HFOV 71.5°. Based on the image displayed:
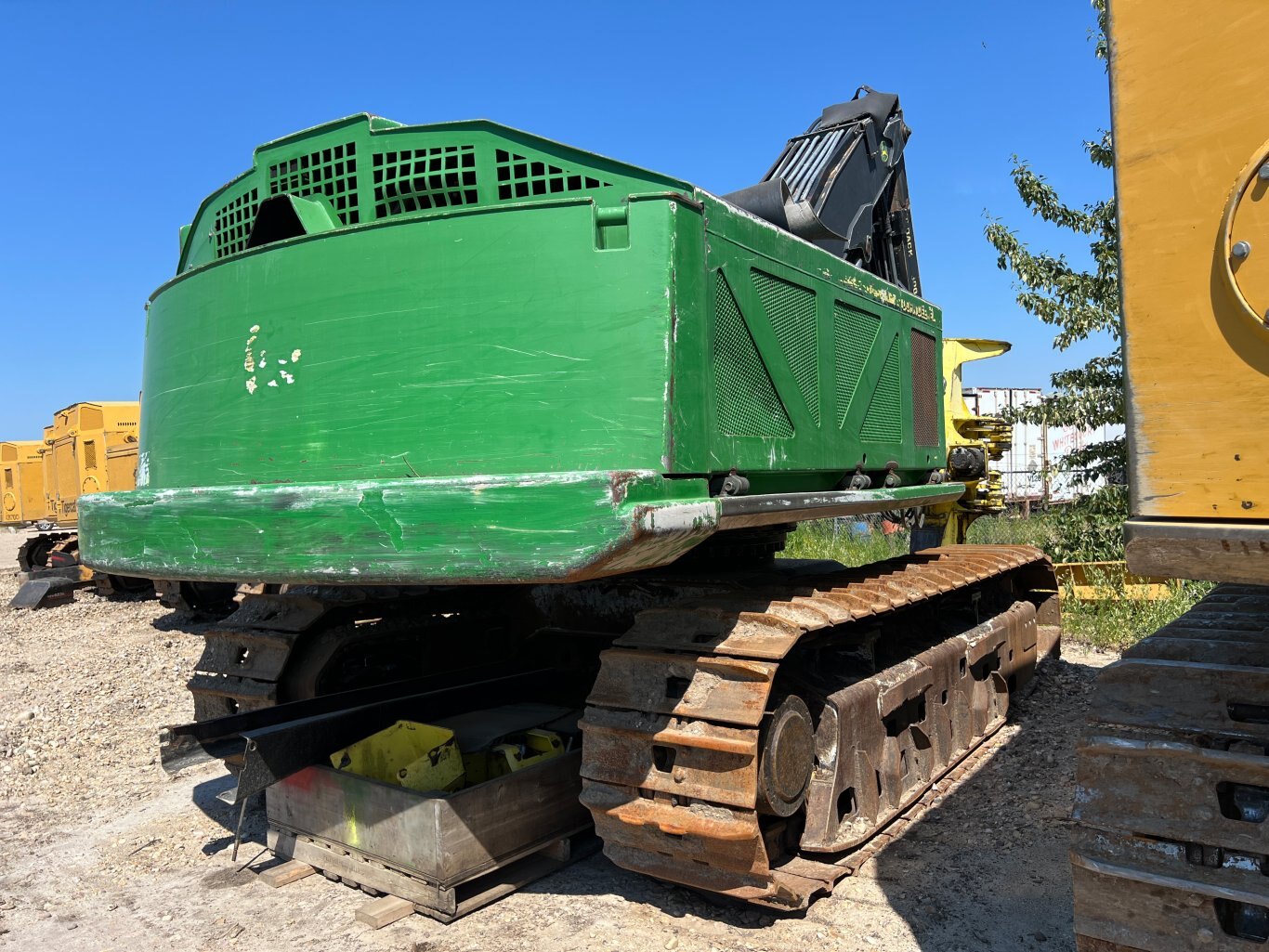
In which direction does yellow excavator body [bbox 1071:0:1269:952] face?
away from the camera

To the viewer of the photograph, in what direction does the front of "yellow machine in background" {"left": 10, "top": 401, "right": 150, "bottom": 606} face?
facing away from the viewer and to the right of the viewer

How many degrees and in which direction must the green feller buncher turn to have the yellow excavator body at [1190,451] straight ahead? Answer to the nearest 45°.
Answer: approximately 90° to its right

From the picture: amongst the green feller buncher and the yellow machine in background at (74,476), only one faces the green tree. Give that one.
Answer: the green feller buncher

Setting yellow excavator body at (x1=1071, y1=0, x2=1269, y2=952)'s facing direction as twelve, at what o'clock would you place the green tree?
The green tree is roughly at 12 o'clock from the yellow excavator body.

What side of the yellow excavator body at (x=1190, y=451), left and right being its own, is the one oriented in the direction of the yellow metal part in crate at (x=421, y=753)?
left

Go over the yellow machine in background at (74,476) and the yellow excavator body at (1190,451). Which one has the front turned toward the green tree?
the yellow excavator body

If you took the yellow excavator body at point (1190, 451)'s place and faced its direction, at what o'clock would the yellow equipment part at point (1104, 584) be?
The yellow equipment part is roughly at 12 o'clock from the yellow excavator body.

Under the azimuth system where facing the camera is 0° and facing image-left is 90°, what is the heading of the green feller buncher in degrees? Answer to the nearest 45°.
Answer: approximately 225°

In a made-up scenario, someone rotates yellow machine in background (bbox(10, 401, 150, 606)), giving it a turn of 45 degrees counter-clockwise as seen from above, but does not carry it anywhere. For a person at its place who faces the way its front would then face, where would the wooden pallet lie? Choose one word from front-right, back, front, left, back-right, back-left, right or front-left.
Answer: back
